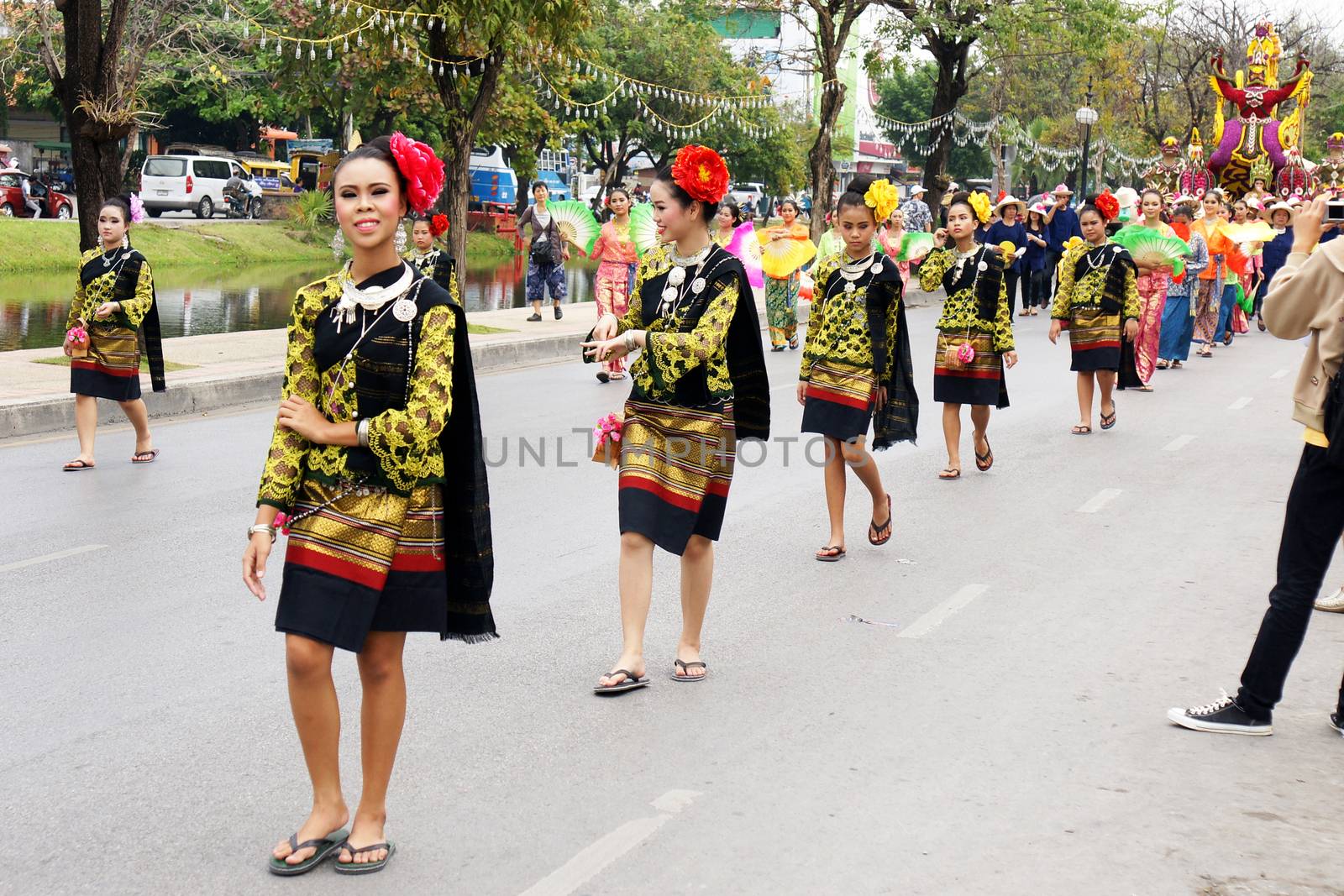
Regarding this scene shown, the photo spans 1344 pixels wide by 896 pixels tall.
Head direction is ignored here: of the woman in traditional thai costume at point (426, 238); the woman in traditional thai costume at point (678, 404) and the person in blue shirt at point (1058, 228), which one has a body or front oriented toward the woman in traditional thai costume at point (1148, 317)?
the person in blue shirt

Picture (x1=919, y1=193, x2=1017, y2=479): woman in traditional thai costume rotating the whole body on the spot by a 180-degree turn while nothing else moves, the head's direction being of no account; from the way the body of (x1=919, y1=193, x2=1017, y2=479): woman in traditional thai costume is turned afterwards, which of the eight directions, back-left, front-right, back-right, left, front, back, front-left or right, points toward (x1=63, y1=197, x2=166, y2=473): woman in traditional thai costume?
back-left

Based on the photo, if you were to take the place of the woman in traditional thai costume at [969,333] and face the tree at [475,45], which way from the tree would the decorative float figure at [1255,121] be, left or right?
right

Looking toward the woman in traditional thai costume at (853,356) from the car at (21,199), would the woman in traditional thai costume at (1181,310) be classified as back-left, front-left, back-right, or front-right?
front-left

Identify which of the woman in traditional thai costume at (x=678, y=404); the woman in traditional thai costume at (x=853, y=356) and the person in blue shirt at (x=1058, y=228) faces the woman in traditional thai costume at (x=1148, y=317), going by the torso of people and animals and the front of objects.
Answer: the person in blue shirt

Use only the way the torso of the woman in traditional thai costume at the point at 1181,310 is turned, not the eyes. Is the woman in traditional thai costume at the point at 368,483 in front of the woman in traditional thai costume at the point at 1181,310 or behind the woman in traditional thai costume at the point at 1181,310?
in front

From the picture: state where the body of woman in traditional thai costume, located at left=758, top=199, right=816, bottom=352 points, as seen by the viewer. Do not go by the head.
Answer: toward the camera

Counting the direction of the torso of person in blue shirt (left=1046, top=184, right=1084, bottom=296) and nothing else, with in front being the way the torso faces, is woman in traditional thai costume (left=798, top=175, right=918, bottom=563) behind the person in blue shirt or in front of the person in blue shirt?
in front

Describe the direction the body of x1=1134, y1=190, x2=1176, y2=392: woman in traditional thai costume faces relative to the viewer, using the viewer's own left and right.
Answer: facing the viewer

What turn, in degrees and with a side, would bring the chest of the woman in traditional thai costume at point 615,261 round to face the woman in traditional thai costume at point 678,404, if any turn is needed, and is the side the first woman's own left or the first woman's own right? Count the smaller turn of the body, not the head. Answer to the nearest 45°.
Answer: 0° — they already face them

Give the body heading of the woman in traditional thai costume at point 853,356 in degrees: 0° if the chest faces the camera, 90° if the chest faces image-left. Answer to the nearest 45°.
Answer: approximately 45°

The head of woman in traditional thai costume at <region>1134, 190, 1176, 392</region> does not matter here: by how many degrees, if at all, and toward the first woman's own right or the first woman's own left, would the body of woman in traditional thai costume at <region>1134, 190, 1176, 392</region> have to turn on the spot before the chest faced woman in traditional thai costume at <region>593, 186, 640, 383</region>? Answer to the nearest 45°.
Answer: approximately 90° to the first woman's own right
